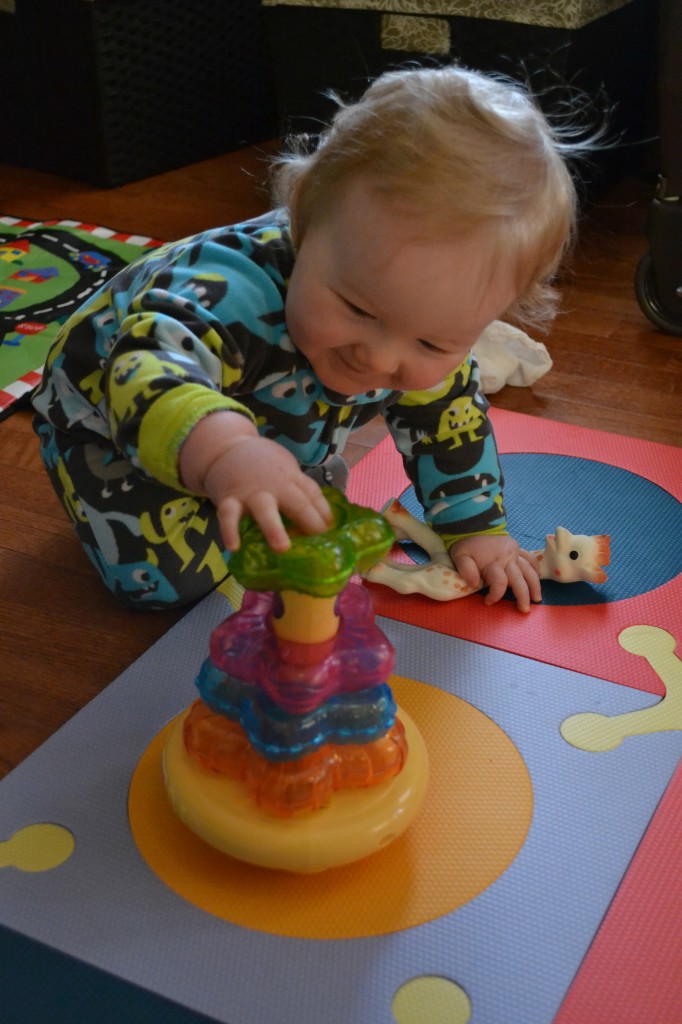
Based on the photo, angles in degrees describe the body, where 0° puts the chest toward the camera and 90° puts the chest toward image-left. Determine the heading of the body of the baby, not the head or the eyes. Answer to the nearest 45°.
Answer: approximately 315°

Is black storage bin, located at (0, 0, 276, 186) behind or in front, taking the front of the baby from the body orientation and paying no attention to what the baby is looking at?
behind

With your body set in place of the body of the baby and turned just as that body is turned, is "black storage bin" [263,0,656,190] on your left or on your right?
on your left

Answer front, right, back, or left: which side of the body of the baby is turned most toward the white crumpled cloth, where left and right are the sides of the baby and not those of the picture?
left
